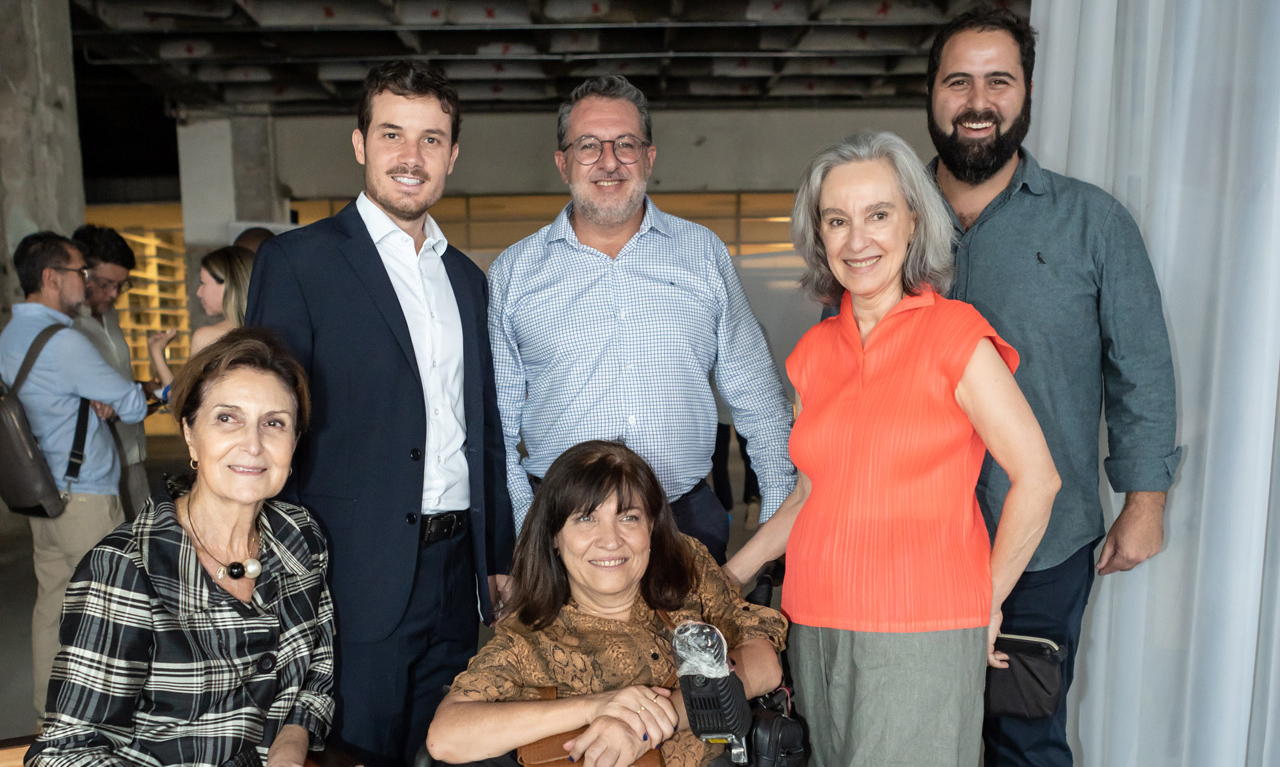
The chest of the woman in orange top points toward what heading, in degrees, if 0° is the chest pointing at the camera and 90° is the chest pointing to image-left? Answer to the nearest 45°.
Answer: approximately 45°

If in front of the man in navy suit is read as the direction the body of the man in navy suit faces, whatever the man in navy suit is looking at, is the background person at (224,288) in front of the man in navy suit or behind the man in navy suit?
behind

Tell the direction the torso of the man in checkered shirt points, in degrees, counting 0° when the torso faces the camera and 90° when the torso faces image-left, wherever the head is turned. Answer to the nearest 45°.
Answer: approximately 0°

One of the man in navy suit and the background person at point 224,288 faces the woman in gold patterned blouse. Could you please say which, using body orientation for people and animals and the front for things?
the man in navy suit

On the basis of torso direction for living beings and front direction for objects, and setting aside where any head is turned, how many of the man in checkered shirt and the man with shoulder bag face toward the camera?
1

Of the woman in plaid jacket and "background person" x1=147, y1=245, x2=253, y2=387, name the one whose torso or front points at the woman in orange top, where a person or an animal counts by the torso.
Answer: the woman in plaid jacket
